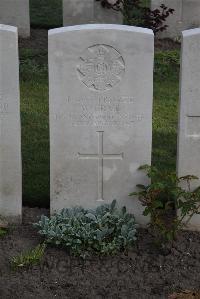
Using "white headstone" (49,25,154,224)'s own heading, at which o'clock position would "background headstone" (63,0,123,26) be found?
The background headstone is roughly at 6 o'clock from the white headstone.

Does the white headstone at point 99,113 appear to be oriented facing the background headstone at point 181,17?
no

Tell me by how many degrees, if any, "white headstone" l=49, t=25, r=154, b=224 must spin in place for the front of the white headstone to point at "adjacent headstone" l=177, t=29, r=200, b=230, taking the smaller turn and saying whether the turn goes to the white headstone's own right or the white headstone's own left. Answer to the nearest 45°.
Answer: approximately 90° to the white headstone's own left

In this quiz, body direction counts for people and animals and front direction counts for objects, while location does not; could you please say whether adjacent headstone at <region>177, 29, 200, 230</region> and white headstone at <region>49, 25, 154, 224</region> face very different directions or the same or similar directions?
same or similar directions

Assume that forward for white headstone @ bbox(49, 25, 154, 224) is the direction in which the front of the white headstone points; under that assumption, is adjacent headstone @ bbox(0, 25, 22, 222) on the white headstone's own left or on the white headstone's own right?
on the white headstone's own right

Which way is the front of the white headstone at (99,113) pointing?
toward the camera

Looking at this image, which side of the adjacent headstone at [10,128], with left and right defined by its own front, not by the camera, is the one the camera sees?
front

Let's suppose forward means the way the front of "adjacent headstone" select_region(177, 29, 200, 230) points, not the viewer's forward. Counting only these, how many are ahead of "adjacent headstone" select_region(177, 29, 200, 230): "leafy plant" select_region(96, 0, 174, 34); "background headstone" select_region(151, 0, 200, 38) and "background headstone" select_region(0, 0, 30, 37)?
0

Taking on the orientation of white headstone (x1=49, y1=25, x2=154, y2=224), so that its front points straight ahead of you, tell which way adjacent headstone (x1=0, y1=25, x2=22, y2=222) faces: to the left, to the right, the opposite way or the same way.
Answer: the same way

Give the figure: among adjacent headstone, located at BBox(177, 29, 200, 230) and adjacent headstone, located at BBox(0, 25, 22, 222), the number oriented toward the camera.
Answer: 2

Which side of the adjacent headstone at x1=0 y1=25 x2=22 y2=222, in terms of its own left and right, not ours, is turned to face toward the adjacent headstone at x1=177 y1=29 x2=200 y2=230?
left

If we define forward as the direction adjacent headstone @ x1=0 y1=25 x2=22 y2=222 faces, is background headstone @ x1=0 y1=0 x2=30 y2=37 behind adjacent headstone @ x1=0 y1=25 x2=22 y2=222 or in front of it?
behind

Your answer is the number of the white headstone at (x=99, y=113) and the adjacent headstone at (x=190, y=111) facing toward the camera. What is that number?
2

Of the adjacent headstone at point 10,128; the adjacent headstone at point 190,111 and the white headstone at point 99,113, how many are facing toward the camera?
3
